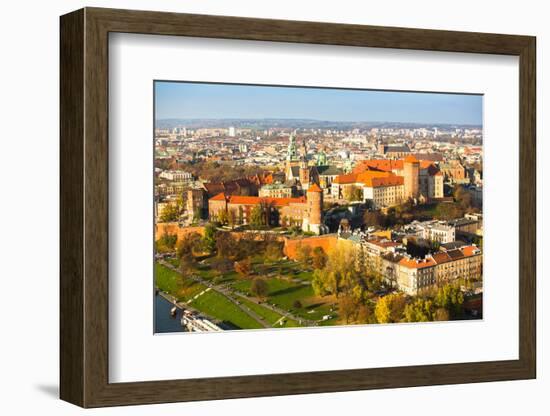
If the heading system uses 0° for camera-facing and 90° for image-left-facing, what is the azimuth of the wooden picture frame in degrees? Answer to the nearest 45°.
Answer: approximately 315°
